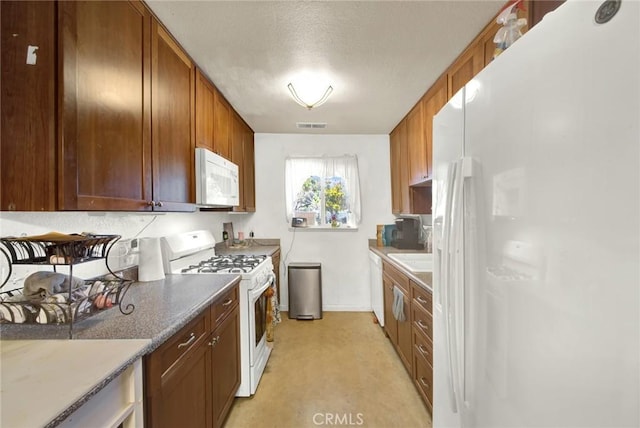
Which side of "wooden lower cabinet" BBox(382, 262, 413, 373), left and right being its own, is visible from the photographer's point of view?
left

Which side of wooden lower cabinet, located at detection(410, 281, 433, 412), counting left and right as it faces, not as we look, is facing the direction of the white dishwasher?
right

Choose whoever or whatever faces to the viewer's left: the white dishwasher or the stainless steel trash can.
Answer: the white dishwasher

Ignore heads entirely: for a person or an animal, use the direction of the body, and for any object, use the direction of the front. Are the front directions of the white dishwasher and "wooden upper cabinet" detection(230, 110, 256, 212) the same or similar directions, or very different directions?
very different directions

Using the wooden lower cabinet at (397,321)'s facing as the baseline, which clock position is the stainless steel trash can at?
The stainless steel trash can is roughly at 1 o'clock from the wooden lower cabinet.

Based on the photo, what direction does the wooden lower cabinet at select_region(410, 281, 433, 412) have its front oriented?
to the viewer's left

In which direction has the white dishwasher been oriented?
to the viewer's left

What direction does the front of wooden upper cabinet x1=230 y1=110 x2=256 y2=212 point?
to the viewer's right

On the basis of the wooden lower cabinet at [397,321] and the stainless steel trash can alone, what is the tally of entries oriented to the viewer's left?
1

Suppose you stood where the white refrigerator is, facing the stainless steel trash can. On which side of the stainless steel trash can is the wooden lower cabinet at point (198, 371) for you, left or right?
left

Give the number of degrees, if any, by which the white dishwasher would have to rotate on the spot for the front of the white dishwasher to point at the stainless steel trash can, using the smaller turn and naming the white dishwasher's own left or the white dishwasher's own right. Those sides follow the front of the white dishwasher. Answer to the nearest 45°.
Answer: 0° — it already faces it

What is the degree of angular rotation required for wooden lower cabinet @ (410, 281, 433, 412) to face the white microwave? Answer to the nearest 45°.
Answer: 0° — it already faces it
